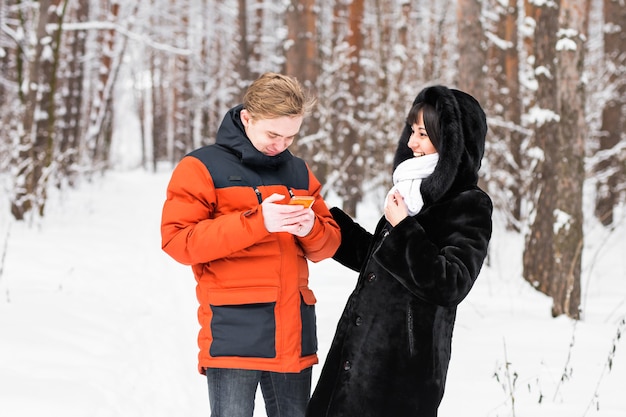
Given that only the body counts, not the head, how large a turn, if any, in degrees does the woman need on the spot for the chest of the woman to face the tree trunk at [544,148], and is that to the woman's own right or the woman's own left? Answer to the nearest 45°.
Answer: approximately 135° to the woman's own right

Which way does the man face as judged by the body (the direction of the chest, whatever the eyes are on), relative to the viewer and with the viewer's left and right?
facing the viewer and to the right of the viewer

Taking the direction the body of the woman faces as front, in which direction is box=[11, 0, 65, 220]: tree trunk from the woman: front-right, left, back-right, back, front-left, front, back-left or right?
right

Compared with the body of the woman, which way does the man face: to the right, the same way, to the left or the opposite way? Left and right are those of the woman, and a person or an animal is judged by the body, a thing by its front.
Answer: to the left

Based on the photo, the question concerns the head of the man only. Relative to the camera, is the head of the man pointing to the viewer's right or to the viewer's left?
to the viewer's right

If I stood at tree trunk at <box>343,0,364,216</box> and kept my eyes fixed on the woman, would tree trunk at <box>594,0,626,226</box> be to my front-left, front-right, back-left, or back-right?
front-left

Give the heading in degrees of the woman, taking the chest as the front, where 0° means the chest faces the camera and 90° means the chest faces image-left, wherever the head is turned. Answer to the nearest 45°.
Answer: approximately 45°

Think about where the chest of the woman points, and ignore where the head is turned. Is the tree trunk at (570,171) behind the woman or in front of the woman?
behind

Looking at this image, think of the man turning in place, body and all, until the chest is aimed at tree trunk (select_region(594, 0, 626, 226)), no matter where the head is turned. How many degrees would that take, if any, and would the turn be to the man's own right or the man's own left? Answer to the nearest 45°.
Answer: approximately 90° to the man's own left

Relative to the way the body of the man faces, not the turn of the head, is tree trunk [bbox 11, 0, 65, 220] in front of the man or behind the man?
behind

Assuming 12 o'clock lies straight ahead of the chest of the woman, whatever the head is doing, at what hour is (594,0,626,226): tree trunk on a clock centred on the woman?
The tree trunk is roughly at 5 o'clock from the woman.

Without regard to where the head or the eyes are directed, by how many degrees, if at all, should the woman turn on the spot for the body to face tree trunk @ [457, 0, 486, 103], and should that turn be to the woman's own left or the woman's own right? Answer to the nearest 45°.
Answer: approximately 135° to the woman's own right

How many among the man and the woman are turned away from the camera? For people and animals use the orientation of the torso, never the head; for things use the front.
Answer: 0

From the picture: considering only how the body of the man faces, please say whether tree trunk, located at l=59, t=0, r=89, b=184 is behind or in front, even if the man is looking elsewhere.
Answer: behind
